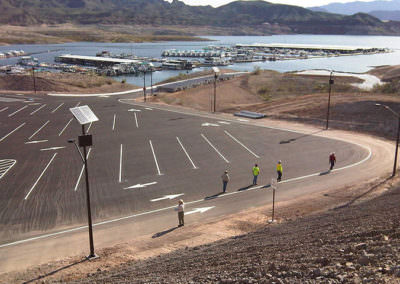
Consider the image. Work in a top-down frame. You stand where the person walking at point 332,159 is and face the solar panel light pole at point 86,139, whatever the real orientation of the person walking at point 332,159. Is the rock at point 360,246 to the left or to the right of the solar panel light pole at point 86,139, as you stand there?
left

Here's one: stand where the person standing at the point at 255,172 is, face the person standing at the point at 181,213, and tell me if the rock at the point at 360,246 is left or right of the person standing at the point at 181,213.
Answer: left

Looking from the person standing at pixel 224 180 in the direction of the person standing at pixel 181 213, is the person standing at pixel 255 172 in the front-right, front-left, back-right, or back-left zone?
back-left
